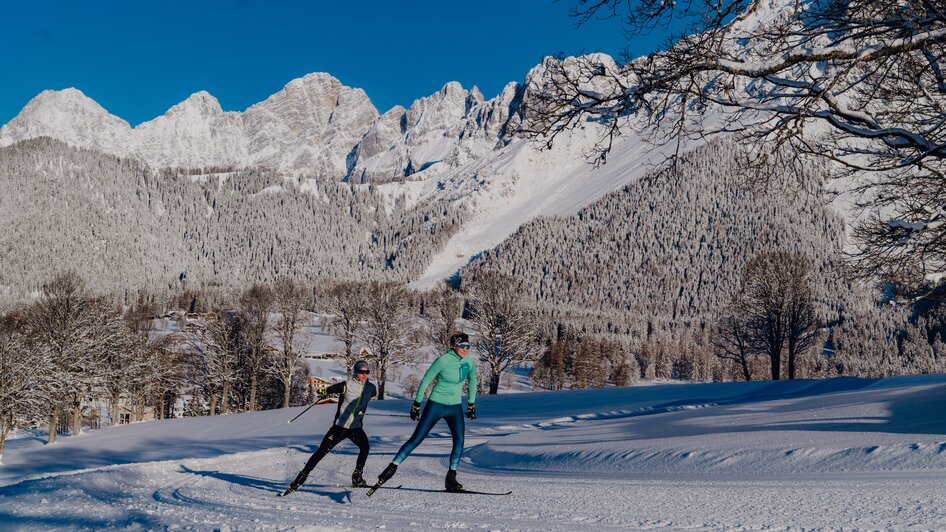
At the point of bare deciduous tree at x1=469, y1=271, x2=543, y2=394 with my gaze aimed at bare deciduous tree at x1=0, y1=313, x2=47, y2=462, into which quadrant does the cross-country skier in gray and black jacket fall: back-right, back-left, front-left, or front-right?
front-left

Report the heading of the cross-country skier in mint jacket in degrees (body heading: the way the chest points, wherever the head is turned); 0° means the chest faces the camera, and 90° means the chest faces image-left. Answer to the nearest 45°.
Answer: approximately 315°

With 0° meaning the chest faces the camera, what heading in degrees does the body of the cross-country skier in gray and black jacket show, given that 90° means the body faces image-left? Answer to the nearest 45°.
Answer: approximately 315°

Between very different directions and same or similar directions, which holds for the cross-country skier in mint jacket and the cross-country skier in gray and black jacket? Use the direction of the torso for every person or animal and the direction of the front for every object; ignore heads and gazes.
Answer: same or similar directions

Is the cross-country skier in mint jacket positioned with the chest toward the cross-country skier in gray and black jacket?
no

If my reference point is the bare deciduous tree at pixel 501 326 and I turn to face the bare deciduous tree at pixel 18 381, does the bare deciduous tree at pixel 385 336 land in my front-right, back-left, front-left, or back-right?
front-right

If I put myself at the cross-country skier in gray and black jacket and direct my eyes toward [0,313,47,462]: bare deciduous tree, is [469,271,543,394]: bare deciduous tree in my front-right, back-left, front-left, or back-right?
front-right

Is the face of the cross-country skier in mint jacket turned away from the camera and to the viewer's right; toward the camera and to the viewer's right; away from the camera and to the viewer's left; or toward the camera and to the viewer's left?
toward the camera and to the viewer's right

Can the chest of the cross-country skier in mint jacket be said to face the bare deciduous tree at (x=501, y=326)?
no

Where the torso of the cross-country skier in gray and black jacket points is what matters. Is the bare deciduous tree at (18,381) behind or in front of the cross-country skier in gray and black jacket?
behind

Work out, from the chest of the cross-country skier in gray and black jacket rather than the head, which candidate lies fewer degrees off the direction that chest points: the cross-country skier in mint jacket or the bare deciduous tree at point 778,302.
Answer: the cross-country skier in mint jacket

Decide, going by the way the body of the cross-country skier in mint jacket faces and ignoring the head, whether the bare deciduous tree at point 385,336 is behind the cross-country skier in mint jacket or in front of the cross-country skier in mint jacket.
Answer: behind
